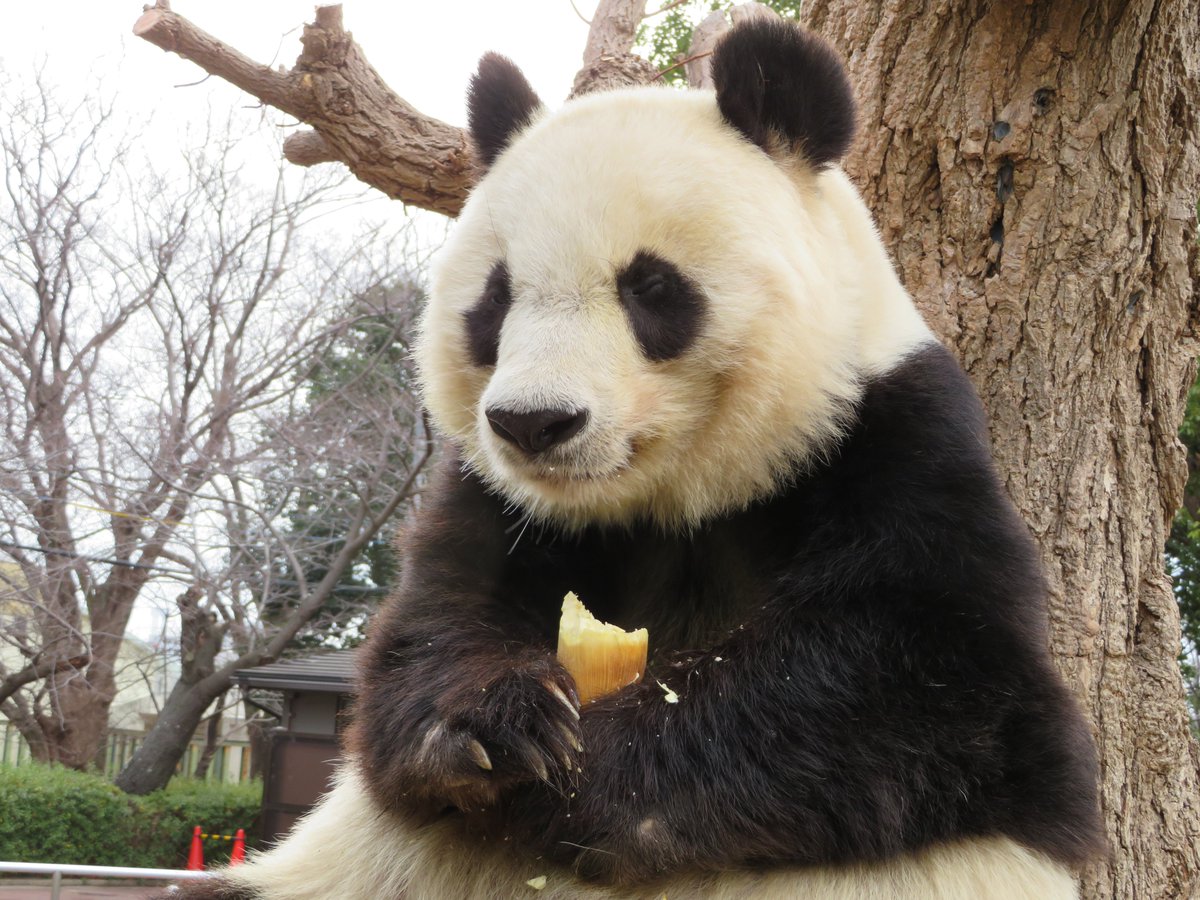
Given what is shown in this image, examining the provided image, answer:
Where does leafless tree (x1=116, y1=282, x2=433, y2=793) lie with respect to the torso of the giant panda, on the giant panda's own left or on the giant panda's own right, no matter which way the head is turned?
on the giant panda's own right

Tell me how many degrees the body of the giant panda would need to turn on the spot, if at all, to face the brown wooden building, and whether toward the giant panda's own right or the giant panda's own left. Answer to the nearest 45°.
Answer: approximately 135° to the giant panda's own right

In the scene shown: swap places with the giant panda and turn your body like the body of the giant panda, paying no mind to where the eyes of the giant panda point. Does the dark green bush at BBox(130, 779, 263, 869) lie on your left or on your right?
on your right

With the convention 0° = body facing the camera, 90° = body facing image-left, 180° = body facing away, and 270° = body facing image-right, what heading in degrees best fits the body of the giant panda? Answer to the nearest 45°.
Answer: approximately 45°

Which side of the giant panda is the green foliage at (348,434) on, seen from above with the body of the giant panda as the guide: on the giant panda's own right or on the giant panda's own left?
on the giant panda's own right

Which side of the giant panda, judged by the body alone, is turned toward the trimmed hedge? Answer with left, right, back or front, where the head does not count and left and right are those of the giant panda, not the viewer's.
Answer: right
